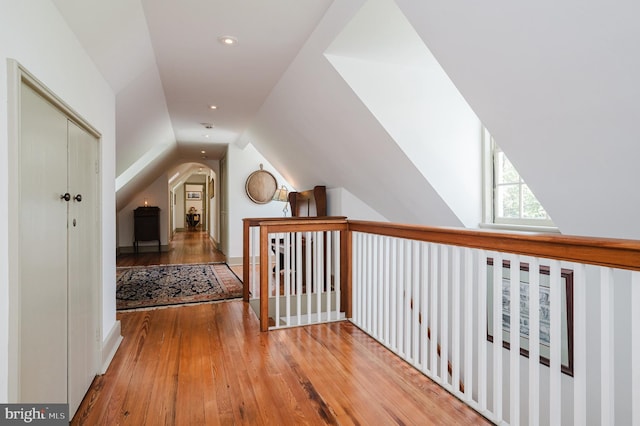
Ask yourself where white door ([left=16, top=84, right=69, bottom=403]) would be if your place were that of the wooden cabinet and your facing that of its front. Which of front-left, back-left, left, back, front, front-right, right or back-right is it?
front

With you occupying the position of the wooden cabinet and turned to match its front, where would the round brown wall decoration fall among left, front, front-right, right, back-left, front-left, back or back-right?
front-left

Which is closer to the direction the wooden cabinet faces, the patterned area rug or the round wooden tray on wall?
the patterned area rug

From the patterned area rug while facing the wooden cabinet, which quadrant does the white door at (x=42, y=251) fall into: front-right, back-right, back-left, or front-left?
back-left

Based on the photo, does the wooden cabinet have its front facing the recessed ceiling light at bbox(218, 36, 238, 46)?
yes

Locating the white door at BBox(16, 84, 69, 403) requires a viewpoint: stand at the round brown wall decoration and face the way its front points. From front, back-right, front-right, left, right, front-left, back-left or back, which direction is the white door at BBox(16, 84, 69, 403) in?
front

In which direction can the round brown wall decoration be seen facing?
toward the camera

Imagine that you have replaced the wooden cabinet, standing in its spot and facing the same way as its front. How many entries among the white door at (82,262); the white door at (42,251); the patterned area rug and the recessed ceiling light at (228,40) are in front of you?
4

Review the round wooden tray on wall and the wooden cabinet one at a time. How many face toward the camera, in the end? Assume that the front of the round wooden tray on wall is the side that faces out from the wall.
2

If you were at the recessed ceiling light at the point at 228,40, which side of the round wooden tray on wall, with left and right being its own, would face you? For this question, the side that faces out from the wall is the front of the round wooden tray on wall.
front

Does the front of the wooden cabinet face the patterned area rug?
yes

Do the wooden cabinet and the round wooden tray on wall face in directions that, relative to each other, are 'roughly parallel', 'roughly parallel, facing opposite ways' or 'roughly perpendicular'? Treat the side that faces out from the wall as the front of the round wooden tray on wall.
roughly parallel
